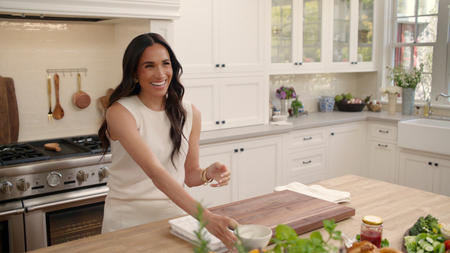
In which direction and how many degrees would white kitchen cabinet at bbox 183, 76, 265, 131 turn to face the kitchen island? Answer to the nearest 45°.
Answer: approximately 45° to its right

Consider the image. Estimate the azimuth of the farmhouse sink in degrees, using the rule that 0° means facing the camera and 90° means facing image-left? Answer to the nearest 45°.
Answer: approximately 45°

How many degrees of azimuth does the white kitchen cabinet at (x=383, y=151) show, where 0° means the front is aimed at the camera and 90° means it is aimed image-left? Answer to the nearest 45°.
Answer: approximately 45°

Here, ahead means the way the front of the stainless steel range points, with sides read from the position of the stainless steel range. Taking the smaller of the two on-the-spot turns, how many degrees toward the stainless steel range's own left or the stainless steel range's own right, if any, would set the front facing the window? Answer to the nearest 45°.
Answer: approximately 45° to the stainless steel range's own left

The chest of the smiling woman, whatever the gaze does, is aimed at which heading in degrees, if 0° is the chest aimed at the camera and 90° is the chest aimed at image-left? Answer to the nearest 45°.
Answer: approximately 315°
